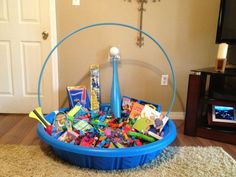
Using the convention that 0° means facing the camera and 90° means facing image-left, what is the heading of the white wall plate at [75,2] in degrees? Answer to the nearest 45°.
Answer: approximately 0°

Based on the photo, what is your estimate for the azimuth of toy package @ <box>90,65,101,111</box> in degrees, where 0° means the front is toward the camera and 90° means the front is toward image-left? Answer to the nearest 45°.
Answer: approximately 0°

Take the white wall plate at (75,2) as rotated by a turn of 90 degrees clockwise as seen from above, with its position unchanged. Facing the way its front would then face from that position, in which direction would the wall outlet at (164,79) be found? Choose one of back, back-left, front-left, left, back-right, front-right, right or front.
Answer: back

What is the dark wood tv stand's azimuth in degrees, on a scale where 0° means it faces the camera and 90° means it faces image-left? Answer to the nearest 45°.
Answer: approximately 45°

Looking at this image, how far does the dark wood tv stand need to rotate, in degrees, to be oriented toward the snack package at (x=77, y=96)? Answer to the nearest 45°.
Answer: approximately 45° to its right

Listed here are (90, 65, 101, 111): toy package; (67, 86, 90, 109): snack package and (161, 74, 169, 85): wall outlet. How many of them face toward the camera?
3

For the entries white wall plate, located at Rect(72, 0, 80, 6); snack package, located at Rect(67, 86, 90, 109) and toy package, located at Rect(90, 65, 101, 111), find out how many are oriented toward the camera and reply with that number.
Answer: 3
